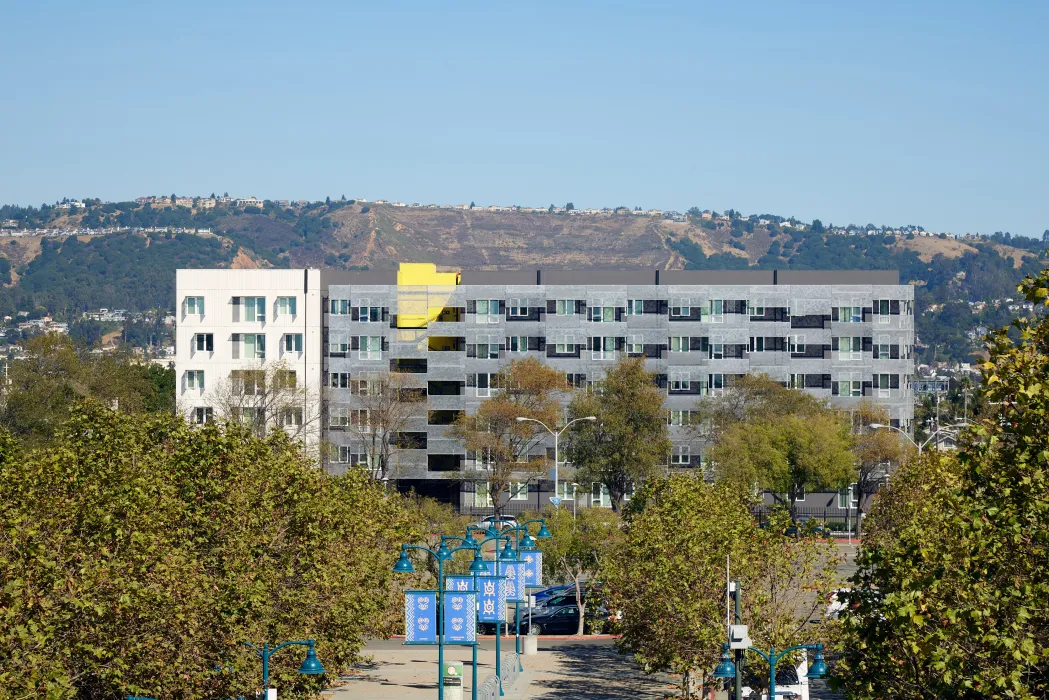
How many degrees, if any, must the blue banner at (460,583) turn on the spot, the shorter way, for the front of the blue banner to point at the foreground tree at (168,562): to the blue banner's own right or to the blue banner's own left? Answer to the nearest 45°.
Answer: approximately 45° to the blue banner's own right

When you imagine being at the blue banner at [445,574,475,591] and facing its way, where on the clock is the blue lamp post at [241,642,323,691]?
The blue lamp post is roughly at 1 o'clock from the blue banner.

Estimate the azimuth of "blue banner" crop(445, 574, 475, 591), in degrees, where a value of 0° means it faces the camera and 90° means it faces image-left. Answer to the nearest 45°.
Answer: approximately 0°
